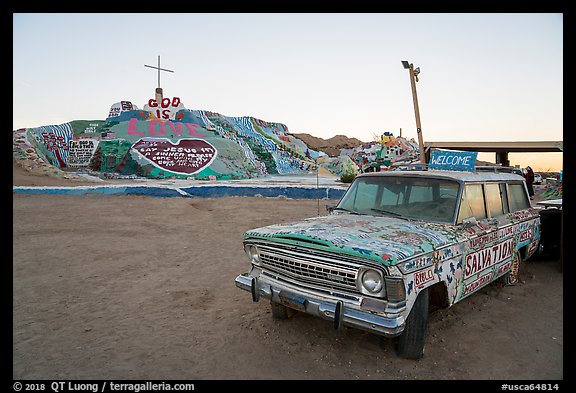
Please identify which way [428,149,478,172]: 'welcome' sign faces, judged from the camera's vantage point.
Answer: facing the viewer

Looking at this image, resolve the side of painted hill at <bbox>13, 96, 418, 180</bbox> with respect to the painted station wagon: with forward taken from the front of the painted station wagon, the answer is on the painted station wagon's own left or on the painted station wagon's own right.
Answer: on the painted station wagon's own right

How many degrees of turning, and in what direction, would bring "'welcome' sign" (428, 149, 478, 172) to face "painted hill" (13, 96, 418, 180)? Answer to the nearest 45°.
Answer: approximately 135° to its right

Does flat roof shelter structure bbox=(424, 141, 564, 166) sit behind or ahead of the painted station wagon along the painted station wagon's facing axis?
behind

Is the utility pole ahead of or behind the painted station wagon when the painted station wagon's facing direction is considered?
behind

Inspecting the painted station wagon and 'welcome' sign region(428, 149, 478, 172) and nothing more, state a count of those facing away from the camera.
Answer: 0

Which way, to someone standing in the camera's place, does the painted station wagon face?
facing the viewer and to the left of the viewer
